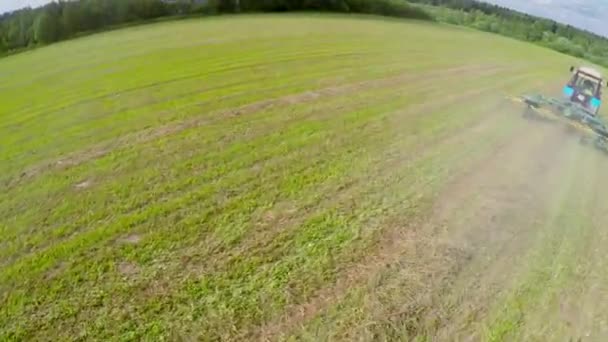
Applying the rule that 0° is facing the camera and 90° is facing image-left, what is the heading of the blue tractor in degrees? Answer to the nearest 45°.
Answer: approximately 180°
